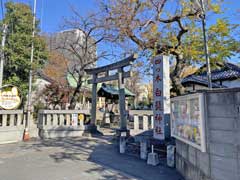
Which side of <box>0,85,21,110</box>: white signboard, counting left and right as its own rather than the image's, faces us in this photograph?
front

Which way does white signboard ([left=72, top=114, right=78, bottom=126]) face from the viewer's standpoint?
toward the camera

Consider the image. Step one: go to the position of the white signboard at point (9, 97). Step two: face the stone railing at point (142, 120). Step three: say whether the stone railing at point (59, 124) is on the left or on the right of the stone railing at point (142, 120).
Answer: left

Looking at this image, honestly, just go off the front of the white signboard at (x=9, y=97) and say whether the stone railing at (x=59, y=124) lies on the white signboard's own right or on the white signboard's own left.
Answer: on the white signboard's own left

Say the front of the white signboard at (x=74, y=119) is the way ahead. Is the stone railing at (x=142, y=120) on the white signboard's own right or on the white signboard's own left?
on the white signboard's own left

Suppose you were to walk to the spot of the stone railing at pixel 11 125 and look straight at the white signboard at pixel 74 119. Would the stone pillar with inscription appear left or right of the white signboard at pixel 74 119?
right

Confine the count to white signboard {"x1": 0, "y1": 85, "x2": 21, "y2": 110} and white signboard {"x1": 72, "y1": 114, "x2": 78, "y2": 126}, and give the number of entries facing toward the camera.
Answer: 2

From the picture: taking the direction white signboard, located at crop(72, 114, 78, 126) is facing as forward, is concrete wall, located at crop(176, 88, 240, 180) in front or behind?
in front

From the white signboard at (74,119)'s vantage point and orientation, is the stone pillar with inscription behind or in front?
in front

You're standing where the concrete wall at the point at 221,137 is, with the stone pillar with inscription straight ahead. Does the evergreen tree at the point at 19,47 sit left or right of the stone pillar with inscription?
left
